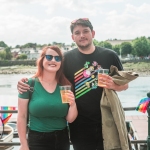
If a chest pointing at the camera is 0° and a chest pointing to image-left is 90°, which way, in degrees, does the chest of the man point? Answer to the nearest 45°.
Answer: approximately 0°

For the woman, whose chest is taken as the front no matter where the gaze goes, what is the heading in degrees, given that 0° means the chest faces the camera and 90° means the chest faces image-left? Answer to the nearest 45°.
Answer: approximately 0°

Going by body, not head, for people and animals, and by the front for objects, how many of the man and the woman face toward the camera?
2

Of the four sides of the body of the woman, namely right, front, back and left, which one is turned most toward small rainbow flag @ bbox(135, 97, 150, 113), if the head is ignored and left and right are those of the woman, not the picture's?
left
